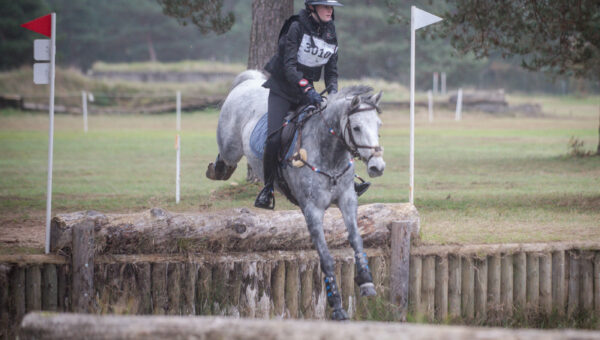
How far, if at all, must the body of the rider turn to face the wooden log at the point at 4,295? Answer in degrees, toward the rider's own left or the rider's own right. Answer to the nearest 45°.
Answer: approximately 135° to the rider's own right

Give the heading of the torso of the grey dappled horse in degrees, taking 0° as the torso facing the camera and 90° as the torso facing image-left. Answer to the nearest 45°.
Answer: approximately 315°

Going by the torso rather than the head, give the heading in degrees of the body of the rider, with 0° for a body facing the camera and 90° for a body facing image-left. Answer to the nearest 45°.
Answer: approximately 315°

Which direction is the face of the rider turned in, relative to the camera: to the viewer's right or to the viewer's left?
to the viewer's right

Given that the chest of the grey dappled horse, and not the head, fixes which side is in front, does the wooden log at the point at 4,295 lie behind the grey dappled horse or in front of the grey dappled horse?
behind

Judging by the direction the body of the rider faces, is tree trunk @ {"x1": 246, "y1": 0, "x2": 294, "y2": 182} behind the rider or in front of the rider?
behind
